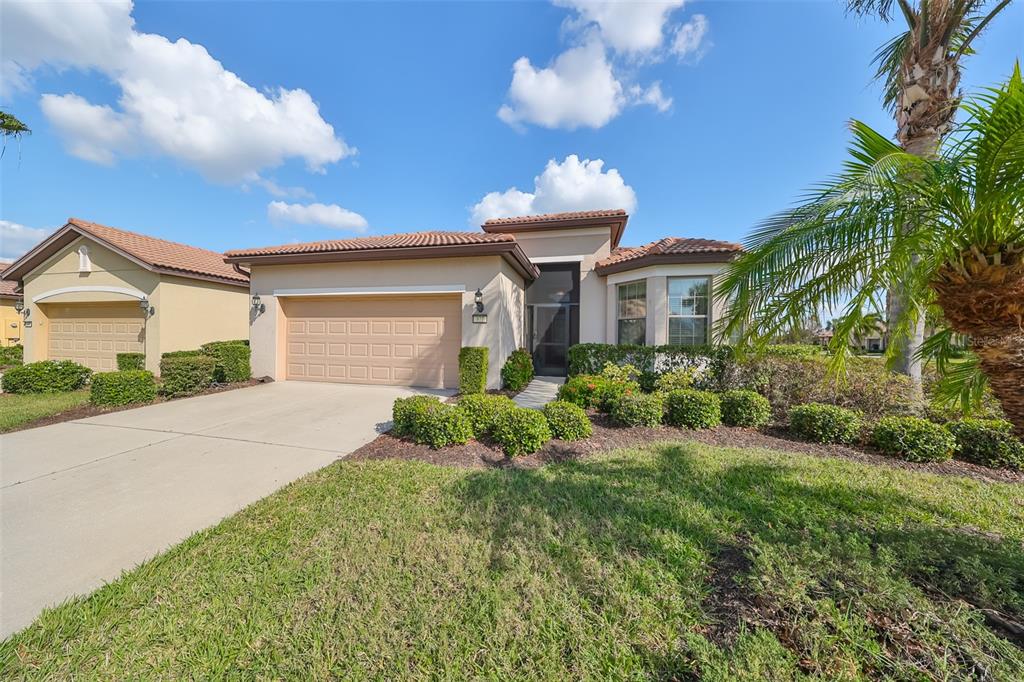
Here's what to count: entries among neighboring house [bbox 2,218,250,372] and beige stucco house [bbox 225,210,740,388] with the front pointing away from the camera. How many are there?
0

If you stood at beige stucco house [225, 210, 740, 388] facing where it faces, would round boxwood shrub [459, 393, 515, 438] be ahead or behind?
ahead

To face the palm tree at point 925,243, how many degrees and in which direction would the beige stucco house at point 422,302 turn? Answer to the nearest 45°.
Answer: approximately 45° to its left

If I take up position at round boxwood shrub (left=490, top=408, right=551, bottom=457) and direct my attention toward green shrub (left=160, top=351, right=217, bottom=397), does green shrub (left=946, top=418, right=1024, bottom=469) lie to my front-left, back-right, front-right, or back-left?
back-right

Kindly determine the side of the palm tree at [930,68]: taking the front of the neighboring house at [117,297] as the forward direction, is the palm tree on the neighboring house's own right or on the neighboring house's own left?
on the neighboring house's own left

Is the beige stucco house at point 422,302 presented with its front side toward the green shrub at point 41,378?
no

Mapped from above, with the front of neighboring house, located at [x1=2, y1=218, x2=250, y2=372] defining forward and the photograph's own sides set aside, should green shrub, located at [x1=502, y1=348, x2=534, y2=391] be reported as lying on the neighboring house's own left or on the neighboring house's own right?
on the neighboring house's own left

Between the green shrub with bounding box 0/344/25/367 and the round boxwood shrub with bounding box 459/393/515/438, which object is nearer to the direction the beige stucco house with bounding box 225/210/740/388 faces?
the round boxwood shrub

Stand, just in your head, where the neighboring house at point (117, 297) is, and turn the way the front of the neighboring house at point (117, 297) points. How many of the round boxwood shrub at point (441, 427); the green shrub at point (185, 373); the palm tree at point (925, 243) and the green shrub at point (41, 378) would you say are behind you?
0

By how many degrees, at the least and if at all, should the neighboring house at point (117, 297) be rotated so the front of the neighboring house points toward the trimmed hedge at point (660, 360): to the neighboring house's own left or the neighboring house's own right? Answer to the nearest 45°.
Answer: approximately 90° to the neighboring house's own left

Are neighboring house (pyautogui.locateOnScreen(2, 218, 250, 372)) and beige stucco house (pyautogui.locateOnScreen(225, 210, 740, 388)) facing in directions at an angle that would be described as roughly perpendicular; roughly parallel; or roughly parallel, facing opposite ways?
roughly parallel

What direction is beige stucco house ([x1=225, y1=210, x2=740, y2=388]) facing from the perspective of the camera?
toward the camera

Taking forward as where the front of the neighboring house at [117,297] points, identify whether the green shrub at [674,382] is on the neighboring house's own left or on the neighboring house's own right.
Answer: on the neighboring house's own left

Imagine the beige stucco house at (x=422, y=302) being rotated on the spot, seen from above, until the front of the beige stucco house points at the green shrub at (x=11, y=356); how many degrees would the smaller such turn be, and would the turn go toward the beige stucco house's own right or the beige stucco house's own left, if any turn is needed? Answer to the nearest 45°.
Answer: approximately 90° to the beige stucco house's own right

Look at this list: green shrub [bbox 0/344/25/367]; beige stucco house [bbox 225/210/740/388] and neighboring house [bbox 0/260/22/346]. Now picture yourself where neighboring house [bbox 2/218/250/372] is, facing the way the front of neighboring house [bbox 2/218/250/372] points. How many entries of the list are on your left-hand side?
1

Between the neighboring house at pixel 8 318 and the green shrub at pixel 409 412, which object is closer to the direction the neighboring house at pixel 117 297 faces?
the green shrub

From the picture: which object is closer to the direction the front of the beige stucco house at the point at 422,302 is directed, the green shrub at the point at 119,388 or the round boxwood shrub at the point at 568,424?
the round boxwood shrub

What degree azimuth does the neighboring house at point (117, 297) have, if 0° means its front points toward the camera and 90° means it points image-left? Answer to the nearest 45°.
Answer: approximately 45°
